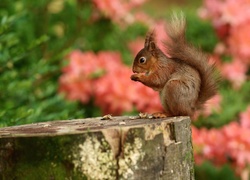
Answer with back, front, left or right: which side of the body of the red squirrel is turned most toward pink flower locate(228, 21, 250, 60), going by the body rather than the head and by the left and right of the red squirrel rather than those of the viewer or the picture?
right

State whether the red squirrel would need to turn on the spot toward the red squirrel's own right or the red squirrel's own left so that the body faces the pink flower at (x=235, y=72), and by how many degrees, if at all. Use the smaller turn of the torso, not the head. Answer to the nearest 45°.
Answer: approximately 90° to the red squirrel's own right

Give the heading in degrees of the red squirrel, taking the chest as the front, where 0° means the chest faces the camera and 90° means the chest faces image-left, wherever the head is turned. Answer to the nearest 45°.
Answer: approximately 90°
